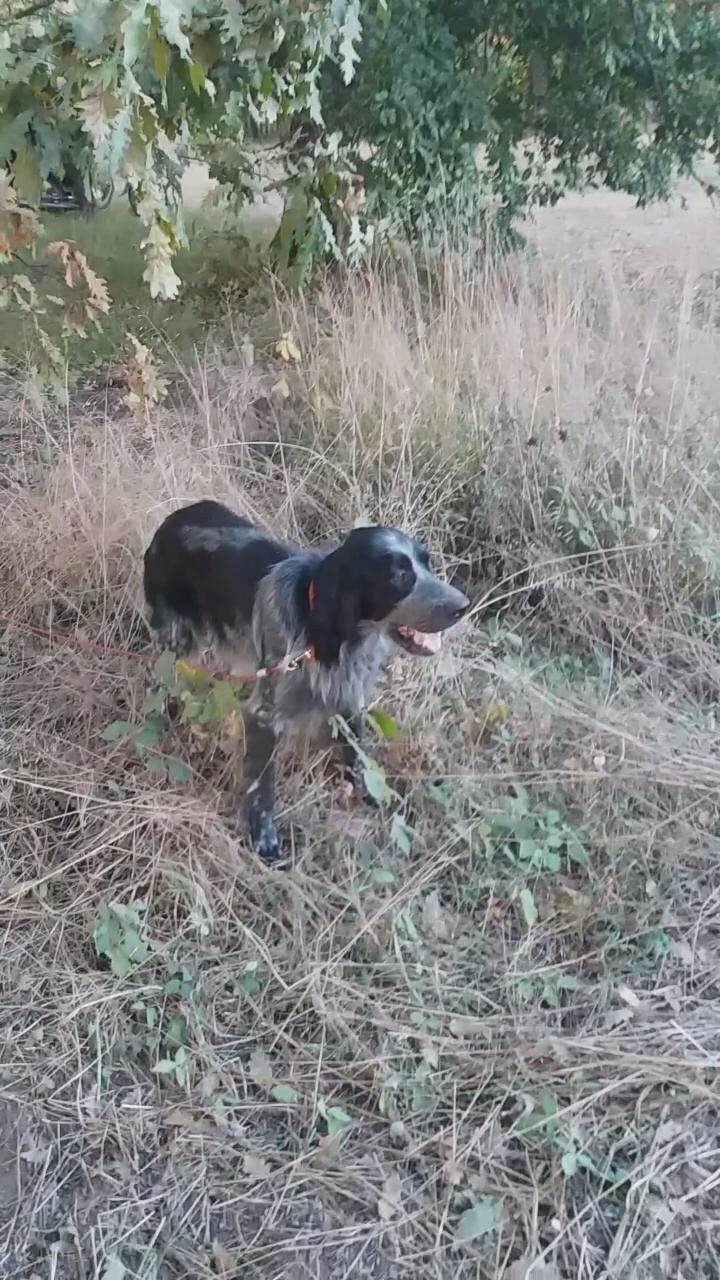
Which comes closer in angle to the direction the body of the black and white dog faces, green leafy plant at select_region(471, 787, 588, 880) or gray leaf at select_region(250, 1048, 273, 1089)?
the green leafy plant

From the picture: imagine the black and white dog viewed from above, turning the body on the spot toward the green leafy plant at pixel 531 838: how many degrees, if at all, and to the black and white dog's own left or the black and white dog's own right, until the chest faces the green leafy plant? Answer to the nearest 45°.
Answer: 0° — it already faces it

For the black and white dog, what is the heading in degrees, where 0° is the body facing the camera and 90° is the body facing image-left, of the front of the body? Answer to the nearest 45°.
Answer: approximately 315°

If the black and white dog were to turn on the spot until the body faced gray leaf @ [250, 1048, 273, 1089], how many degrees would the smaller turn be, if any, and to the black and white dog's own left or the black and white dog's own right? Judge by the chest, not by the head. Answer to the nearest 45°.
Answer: approximately 45° to the black and white dog's own right

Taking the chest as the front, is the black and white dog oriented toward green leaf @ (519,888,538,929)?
yes

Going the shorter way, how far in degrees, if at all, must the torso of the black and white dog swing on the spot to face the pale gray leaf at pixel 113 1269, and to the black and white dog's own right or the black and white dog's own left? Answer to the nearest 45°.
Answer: approximately 45° to the black and white dog's own right

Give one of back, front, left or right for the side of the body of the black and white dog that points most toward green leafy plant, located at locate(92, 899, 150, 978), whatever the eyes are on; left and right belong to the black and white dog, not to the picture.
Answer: right

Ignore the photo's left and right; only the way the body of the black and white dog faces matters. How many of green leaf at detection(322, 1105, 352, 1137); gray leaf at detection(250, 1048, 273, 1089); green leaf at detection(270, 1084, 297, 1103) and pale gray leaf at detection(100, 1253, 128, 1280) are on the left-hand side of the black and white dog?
0

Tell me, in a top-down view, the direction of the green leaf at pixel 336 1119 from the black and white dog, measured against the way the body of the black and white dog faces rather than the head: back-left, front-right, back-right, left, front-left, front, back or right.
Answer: front-right
